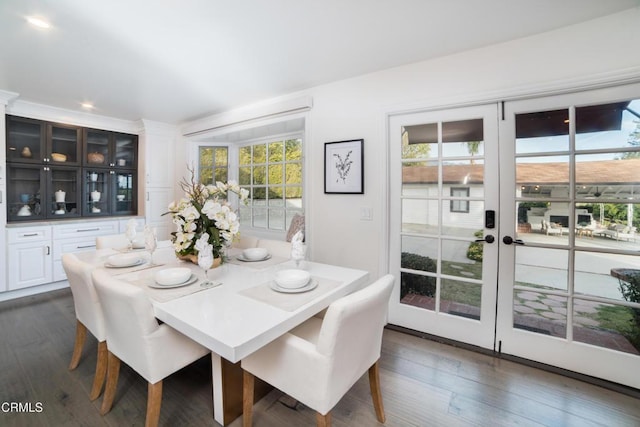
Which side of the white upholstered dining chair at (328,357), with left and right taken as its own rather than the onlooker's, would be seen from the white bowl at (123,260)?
front

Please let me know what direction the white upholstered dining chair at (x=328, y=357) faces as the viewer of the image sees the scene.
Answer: facing away from the viewer and to the left of the viewer

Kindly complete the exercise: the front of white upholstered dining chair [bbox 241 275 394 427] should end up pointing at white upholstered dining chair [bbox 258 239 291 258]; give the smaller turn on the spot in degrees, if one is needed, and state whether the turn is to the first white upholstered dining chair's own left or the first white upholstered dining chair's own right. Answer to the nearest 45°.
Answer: approximately 45° to the first white upholstered dining chair's own right

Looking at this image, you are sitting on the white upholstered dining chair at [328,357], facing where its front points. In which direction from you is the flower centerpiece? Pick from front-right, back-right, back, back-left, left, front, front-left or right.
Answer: front

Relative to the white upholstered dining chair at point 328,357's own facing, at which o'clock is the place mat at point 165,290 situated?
The place mat is roughly at 11 o'clock from the white upholstered dining chair.

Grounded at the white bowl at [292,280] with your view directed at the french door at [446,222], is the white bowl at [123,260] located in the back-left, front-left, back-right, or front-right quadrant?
back-left

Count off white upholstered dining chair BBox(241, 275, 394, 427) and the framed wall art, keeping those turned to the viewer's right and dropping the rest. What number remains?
0

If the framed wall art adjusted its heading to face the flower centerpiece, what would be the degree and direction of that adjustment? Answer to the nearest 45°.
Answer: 0° — it already faces it

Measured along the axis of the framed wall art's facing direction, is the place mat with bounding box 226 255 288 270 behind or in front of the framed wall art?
in front

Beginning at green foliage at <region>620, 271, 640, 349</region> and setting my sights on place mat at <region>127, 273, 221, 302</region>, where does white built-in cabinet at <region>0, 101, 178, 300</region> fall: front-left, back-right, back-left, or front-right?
front-right

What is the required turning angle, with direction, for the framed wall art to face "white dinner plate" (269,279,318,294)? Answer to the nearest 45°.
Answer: approximately 45° to its left

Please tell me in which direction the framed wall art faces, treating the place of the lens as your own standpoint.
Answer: facing the viewer and to the left of the viewer

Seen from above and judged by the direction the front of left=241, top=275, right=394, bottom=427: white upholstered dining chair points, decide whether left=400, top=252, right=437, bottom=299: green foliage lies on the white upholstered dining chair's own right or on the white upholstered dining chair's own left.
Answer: on the white upholstered dining chair's own right

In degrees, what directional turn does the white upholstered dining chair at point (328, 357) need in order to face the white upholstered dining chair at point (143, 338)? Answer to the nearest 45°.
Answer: approximately 45° to its left

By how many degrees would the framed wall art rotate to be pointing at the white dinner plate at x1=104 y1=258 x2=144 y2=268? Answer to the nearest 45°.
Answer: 0° — it already faces it
